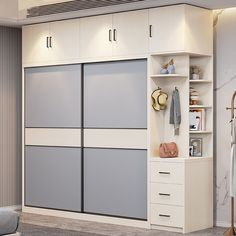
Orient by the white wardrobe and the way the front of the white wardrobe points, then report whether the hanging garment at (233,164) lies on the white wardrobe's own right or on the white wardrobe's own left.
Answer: on the white wardrobe's own left

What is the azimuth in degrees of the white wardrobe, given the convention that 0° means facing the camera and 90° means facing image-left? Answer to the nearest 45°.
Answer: approximately 45°

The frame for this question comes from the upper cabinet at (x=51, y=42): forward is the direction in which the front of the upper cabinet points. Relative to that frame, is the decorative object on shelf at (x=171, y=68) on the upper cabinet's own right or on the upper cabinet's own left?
on the upper cabinet's own left

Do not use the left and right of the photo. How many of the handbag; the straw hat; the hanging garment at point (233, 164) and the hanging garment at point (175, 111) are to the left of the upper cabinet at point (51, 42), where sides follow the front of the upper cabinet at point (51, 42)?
4

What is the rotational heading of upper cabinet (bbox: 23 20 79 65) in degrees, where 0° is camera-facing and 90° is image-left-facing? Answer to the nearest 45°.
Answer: approximately 45°
